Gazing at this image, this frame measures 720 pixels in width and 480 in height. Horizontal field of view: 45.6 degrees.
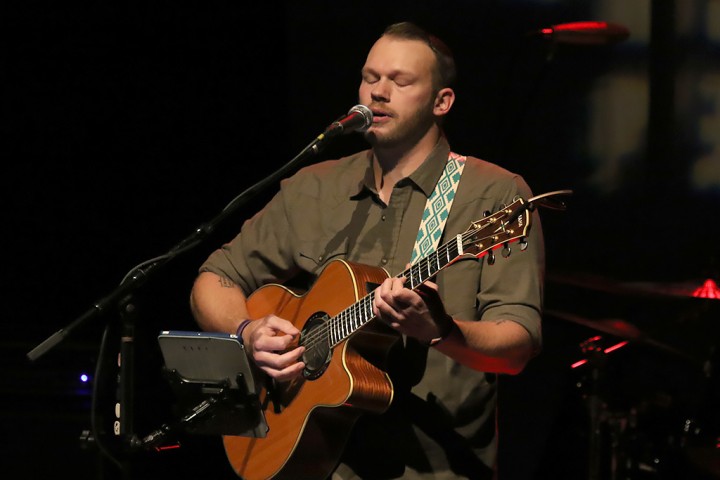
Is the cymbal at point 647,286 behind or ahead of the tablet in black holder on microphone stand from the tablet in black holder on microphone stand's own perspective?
ahead

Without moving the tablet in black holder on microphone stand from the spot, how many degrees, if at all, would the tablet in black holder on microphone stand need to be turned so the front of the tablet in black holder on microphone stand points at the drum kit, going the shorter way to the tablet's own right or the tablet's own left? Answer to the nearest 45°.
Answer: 0° — it already faces it

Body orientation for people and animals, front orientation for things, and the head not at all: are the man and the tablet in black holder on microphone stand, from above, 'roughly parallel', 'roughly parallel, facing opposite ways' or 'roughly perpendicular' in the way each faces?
roughly parallel, facing opposite ways

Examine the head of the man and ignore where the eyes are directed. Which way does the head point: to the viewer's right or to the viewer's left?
to the viewer's left

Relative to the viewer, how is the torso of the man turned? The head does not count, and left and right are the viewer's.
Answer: facing the viewer and to the left of the viewer

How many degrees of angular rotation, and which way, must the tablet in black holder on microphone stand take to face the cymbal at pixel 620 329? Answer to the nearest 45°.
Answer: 0° — it already faces it

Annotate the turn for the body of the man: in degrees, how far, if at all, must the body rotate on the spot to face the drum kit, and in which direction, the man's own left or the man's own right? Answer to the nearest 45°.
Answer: approximately 180°

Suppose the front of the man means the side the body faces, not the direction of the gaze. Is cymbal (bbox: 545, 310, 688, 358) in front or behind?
behind

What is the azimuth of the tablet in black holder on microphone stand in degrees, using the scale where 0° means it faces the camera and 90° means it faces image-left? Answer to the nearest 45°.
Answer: approximately 225°

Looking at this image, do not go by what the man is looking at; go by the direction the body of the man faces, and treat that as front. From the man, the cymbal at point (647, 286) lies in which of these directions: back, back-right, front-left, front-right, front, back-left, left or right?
back
